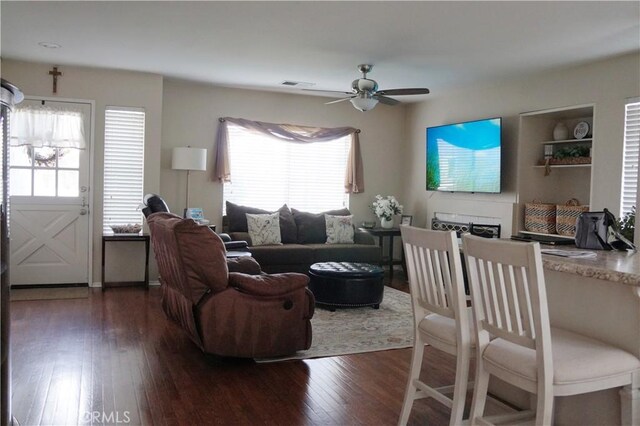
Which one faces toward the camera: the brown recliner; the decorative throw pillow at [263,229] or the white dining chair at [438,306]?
the decorative throw pillow

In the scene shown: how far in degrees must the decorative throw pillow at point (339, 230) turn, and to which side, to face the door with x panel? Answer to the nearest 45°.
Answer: approximately 90° to its right

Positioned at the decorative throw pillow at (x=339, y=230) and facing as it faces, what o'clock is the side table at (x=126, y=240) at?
The side table is roughly at 2 o'clock from the decorative throw pillow.

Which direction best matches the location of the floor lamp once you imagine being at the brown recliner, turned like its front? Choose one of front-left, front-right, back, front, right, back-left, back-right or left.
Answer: front-left

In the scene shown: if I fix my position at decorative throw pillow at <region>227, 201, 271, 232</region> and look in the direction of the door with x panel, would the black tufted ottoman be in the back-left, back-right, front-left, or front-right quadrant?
back-left

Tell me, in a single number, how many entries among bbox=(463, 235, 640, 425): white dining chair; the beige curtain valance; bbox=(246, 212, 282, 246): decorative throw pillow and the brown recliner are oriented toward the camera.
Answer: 2

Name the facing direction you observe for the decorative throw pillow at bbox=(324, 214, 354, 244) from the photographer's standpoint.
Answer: facing the viewer

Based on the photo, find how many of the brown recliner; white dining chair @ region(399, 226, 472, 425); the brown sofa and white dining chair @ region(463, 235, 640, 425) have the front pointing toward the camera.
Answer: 1

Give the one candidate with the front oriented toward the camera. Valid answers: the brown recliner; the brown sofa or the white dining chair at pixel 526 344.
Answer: the brown sofa

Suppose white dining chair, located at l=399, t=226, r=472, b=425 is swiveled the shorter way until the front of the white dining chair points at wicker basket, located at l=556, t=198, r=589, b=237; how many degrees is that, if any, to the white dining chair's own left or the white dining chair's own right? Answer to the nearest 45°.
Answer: approximately 45° to the white dining chair's own left

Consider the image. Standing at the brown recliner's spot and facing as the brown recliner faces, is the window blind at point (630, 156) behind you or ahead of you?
ahead

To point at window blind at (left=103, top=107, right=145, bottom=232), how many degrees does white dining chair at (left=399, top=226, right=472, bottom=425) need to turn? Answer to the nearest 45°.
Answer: approximately 90° to its left

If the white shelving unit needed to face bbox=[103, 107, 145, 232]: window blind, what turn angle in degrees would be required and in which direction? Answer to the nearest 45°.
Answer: approximately 45° to its right

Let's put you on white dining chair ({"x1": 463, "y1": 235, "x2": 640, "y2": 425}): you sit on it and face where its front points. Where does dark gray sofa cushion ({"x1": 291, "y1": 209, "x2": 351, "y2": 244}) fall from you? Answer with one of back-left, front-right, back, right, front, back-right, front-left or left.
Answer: left
